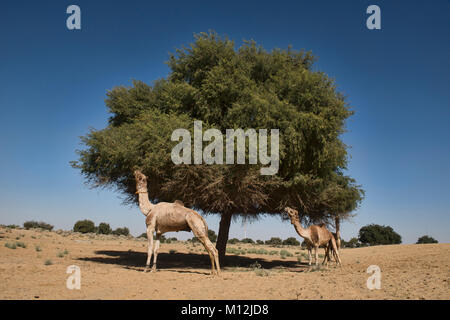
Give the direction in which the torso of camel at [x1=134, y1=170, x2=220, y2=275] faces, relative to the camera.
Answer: to the viewer's left
